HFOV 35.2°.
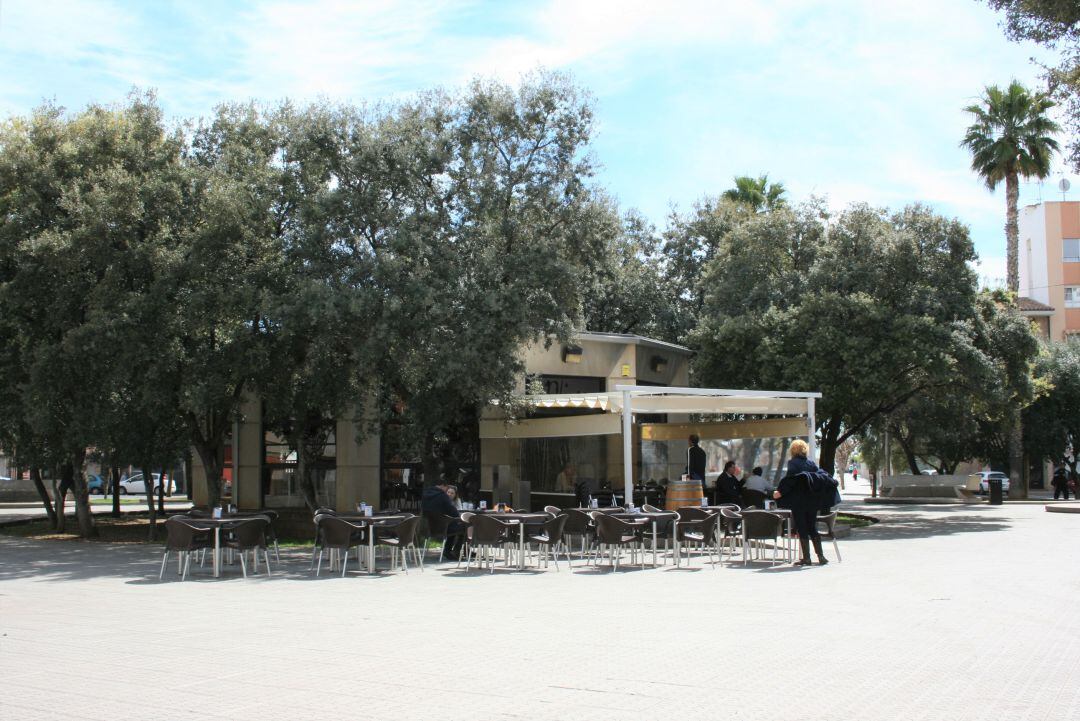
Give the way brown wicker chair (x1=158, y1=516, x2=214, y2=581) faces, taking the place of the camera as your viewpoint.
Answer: facing away from the viewer and to the right of the viewer

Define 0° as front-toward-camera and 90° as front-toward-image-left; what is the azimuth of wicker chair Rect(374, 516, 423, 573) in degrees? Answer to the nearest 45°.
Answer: approximately 135°

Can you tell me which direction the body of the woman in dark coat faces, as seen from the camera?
away from the camera

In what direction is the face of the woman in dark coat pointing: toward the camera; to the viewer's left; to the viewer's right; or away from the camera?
away from the camera

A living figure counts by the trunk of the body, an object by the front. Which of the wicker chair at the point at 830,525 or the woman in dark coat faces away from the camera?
the woman in dark coat

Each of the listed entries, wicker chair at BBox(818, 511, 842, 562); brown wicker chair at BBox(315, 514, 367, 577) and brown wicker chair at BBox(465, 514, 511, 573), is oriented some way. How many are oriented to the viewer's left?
1

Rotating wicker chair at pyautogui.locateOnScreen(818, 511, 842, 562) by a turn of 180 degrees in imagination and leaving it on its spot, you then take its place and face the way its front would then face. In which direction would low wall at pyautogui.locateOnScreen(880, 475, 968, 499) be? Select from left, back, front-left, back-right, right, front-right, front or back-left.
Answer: left

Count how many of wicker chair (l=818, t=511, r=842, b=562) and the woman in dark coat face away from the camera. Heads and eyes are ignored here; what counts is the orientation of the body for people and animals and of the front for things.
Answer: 1

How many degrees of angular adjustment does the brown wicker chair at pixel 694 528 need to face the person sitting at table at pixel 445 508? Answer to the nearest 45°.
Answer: approximately 45° to its left
